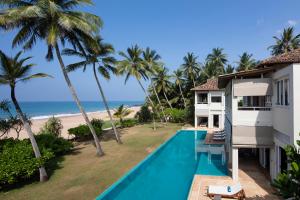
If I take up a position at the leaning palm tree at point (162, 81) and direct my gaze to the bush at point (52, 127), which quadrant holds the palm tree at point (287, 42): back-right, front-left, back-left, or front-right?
back-left

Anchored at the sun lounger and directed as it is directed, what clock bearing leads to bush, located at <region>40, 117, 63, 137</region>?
The bush is roughly at 1 o'clock from the sun lounger.

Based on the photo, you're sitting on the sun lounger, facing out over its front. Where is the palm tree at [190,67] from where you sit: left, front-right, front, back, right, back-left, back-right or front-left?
right

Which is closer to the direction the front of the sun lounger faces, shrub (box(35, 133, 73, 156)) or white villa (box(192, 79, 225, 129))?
the shrub

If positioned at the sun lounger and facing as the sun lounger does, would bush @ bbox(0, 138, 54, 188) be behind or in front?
in front

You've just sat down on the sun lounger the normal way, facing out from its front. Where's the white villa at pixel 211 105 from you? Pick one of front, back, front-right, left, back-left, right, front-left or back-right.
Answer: right

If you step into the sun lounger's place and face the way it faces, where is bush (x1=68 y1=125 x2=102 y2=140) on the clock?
The bush is roughly at 1 o'clock from the sun lounger.

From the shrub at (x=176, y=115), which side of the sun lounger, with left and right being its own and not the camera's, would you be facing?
right

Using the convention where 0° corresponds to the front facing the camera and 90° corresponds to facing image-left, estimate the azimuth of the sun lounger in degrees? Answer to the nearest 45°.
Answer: approximately 90°

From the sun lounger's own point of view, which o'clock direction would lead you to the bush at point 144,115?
The bush is roughly at 2 o'clock from the sun lounger.

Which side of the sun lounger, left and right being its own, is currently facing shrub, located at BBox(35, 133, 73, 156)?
front

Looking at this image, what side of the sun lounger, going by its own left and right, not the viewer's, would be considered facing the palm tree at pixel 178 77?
right
